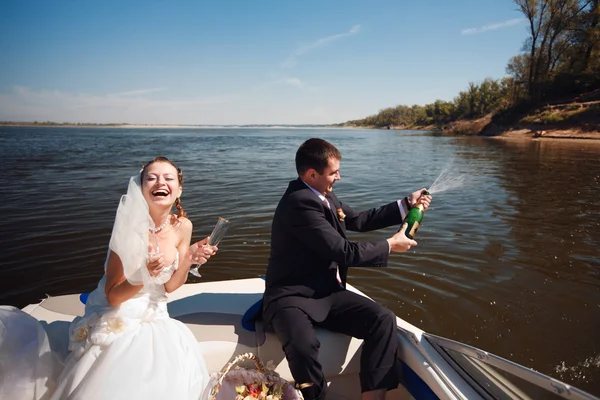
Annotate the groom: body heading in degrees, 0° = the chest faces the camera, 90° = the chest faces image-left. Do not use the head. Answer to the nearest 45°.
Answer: approximately 315°

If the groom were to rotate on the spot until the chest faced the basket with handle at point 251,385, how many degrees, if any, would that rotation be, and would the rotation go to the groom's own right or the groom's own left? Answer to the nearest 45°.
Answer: approximately 90° to the groom's own right
